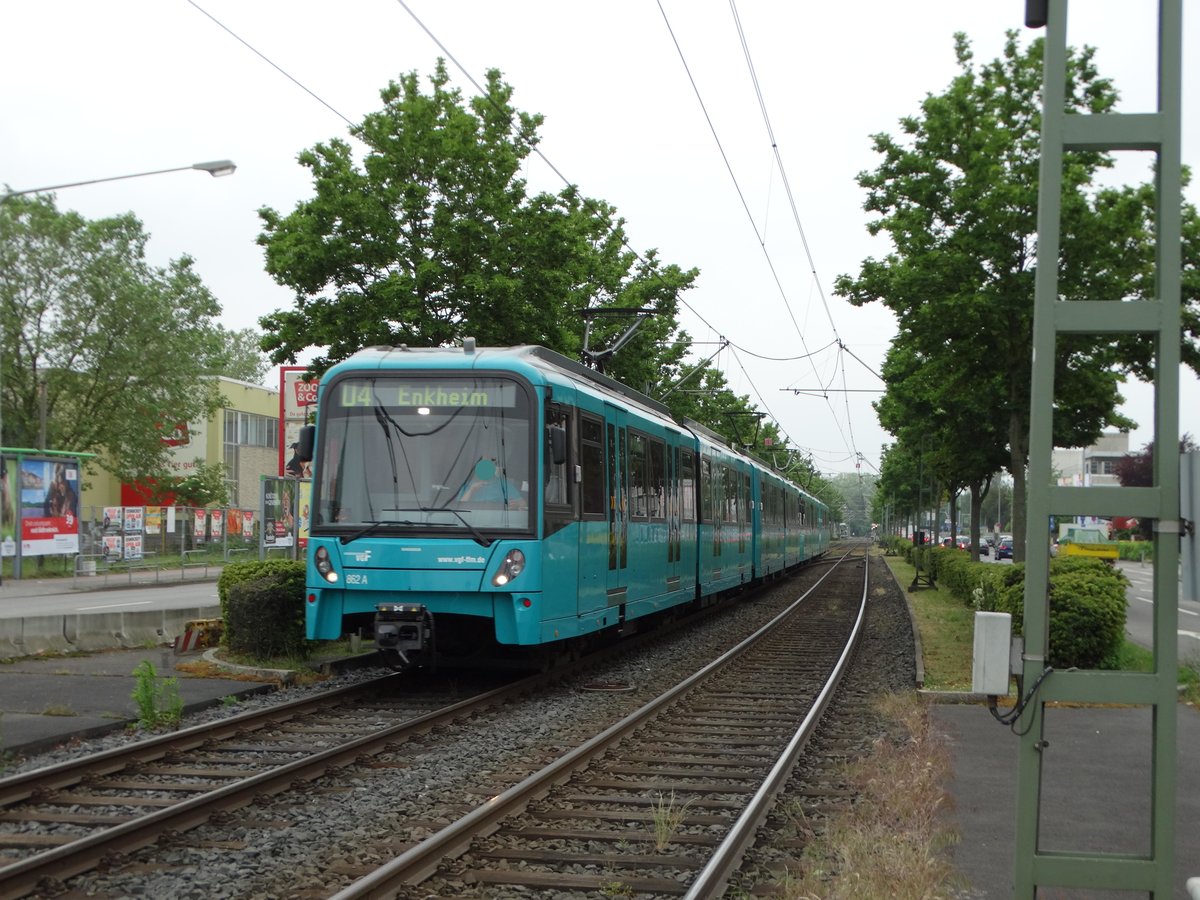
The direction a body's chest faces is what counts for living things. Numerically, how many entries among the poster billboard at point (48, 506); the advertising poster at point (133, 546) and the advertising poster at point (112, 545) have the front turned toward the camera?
3

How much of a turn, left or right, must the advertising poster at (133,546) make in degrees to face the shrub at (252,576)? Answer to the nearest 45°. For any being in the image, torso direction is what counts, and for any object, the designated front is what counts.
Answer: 0° — it already faces it

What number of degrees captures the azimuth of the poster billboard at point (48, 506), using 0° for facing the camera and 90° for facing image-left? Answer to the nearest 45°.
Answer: approximately 0°

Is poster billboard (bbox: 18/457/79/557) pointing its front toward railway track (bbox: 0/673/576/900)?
yes

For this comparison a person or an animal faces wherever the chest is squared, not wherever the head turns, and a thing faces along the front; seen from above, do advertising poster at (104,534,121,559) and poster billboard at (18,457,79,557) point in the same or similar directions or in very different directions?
same or similar directions

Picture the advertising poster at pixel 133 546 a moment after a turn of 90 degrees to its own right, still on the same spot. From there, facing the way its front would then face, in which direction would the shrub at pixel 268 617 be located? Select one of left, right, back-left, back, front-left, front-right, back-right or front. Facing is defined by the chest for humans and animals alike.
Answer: left

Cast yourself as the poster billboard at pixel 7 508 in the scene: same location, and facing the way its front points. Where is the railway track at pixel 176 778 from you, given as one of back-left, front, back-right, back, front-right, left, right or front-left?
front

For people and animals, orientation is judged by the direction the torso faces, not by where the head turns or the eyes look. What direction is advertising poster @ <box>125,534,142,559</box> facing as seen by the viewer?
toward the camera

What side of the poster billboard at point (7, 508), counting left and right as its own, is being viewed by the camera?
front
